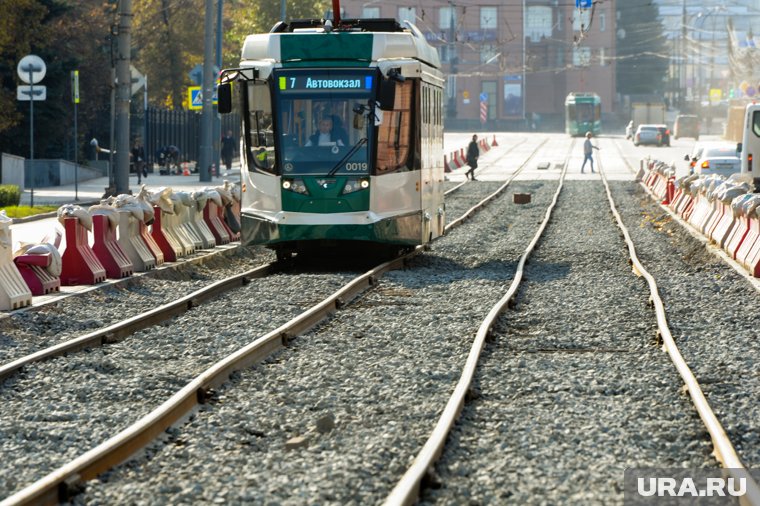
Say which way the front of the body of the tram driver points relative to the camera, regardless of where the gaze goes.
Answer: toward the camera

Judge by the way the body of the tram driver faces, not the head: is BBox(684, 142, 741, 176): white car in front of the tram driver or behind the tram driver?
behind

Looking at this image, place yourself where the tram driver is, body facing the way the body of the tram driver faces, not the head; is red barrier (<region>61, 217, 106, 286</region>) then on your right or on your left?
on your right

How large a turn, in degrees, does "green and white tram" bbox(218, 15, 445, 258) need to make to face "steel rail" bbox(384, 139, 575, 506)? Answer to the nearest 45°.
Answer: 0° — it already faces it

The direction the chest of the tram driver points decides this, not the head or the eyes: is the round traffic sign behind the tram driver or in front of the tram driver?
behind

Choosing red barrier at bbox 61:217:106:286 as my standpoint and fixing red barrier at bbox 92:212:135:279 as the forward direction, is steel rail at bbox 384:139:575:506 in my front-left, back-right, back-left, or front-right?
back-right

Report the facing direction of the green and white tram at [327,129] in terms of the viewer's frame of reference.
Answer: facing the viewer

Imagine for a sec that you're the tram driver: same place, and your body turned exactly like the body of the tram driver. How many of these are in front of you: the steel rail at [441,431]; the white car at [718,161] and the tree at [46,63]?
1

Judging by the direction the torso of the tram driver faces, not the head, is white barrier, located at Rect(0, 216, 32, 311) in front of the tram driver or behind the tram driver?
in front

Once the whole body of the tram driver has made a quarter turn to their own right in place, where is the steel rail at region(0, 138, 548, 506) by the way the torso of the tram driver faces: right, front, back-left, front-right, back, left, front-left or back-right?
left

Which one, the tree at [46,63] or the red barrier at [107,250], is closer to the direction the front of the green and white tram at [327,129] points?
the red barrier
